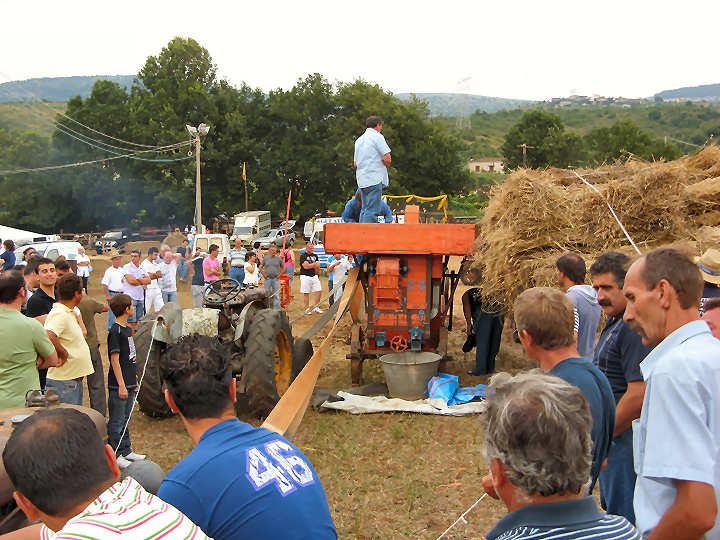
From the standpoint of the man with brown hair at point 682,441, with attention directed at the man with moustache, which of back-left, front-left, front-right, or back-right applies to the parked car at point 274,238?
front-left

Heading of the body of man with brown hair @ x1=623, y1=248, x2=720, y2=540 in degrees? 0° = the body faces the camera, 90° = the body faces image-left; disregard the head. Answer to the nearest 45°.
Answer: approximately 90°

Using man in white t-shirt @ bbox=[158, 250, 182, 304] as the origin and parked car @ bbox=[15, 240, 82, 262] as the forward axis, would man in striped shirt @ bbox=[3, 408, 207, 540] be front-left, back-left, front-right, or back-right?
back-left

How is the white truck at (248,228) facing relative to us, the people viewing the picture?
facing the viewer and to the left of the viewer

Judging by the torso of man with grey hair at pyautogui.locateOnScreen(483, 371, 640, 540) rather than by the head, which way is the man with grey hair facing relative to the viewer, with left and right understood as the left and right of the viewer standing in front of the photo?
facing away from the viewer and to the left of the viewer

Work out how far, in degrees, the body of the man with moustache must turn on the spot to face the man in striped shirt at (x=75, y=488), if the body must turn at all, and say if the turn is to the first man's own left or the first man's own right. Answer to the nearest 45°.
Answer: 0° — they already face them

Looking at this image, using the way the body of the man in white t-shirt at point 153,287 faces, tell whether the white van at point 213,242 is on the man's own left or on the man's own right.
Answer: on the man's own left

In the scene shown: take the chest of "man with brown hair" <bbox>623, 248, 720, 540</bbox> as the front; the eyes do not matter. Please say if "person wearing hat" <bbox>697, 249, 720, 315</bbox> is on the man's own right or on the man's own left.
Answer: on the man's own right

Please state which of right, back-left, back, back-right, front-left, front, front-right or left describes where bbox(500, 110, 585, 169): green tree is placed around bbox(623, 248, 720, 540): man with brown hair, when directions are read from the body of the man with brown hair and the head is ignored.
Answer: right

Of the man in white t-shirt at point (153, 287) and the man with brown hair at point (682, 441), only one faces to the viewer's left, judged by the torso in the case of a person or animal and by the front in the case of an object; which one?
the man with brown hair
